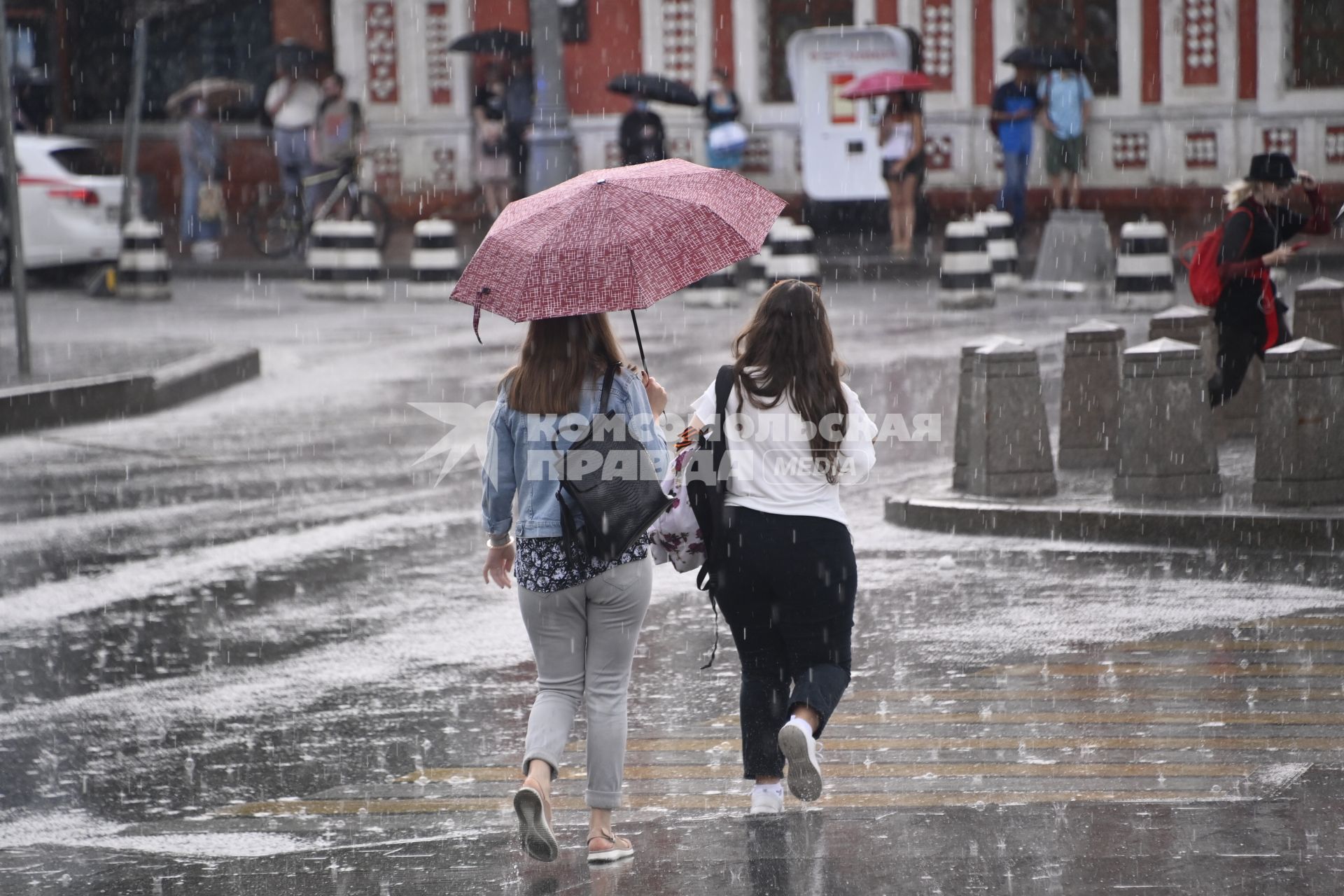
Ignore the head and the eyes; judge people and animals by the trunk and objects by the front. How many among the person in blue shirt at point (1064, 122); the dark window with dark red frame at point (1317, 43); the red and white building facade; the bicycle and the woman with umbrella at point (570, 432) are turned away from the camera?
1

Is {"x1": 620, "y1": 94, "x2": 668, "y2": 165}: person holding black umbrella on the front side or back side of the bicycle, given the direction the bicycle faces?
on the front side

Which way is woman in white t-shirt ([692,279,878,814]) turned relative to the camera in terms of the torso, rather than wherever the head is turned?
away from the camera

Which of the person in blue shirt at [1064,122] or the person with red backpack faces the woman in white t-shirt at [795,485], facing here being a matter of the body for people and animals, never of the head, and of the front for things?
the person in blue shirt

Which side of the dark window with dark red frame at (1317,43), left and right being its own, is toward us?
front

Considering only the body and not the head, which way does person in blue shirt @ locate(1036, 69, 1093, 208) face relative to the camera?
toward the camera

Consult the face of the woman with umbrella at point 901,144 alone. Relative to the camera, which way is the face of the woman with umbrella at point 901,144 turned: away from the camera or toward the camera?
toward the camera

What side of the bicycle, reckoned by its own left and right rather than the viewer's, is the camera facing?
right

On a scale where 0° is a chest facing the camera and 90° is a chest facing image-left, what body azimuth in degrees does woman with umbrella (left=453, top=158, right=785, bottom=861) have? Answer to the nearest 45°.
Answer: approximately 180°

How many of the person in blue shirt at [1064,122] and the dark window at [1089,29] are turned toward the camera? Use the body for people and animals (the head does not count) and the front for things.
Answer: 2

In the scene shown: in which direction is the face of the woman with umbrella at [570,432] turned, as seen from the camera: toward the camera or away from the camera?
away from the camera

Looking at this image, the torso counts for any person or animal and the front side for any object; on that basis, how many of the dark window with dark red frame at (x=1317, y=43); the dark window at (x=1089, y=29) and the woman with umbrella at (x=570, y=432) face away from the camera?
1

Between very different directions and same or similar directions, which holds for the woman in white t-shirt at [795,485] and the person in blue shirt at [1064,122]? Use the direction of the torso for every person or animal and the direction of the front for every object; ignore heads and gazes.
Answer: very different directions

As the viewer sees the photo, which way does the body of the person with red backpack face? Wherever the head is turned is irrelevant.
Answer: to the viewer's right

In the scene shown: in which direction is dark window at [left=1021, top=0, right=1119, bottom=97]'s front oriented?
toward the camera

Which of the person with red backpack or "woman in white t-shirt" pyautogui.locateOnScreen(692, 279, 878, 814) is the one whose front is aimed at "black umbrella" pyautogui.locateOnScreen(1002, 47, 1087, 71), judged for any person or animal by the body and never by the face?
the woman in white t-shirt

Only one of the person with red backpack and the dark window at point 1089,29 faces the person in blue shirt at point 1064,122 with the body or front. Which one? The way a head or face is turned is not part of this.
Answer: the dark window
